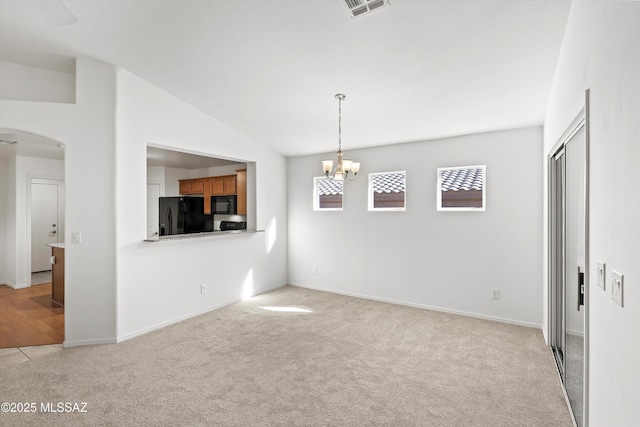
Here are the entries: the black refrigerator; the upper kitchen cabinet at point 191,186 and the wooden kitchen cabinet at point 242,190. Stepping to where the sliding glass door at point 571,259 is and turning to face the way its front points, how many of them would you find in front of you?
3

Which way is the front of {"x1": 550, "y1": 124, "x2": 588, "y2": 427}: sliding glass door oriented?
to the viewer's left

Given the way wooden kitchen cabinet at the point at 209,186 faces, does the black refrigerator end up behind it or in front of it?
in front

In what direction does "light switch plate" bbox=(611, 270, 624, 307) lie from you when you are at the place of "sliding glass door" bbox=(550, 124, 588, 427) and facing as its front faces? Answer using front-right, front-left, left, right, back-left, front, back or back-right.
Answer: left

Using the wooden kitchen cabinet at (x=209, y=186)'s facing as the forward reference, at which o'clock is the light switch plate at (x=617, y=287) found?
The light switch plate is roughly at 10 o'clock from the wooden kitchen cabinet.

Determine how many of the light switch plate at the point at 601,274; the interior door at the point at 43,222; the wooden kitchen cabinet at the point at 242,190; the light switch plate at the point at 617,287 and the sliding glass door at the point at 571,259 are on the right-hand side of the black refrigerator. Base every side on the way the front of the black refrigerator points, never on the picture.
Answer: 1

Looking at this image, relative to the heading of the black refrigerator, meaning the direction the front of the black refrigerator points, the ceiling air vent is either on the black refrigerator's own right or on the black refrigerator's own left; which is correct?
on the black refrigerator's own left

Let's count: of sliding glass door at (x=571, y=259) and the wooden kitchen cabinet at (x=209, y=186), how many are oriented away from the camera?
0

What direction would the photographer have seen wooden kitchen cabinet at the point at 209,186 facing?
facing the viewer and to the left of the viewer

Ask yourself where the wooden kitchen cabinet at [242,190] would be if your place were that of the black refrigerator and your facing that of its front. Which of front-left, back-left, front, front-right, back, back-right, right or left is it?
back-left

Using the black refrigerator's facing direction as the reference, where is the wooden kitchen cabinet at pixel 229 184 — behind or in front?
behind
